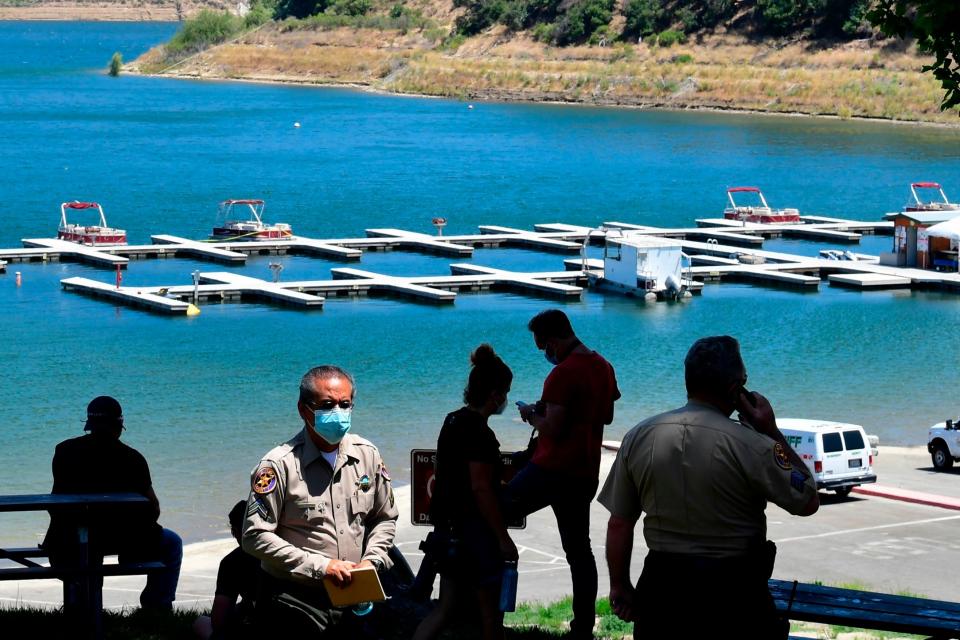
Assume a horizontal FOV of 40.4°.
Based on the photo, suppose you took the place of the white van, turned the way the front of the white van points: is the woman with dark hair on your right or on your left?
on your left

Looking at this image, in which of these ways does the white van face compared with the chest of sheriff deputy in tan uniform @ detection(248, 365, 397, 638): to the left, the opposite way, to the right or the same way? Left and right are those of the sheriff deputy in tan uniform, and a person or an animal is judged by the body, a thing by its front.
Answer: the opposite way

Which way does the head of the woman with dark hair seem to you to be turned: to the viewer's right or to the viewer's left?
to the viewer's right

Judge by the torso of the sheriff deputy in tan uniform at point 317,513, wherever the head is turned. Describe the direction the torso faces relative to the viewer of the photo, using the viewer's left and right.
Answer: facing the viewer and to the right of the viewer

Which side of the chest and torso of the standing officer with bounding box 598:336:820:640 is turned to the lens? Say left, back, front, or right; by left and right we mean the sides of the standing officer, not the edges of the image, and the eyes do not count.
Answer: back

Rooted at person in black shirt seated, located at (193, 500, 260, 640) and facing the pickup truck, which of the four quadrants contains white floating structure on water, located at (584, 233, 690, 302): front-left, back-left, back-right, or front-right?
front-left

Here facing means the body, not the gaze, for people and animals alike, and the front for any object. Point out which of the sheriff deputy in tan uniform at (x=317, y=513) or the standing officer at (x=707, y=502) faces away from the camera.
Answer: the standing officer

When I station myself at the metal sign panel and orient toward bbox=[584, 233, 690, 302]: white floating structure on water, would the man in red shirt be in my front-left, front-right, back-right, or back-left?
back-right

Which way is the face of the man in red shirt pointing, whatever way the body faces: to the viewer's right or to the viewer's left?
to the viewer's left

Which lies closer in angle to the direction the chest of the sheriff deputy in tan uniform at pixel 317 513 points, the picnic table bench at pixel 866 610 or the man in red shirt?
the picnic table bench

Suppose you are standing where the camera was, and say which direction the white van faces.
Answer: facing away from the viewer and to the left of the viewer

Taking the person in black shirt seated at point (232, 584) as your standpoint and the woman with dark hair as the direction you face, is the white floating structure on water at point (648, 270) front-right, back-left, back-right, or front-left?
front-left

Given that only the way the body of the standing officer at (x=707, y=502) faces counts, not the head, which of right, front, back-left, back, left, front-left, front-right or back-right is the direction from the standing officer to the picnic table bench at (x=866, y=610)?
front-right
